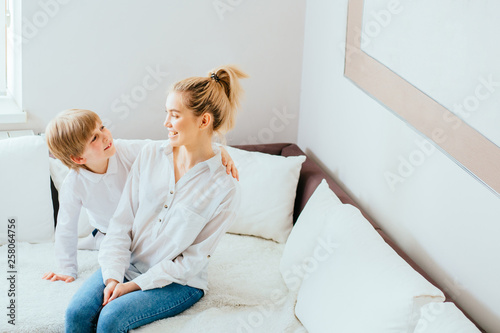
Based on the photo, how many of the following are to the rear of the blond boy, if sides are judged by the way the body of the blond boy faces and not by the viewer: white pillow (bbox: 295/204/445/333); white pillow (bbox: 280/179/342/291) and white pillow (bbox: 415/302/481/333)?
0

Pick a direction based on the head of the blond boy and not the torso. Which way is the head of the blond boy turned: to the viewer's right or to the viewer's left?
to the viewer's right

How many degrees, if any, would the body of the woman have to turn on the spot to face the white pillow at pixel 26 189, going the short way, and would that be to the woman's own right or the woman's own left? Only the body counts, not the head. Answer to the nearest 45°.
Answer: approximately 90° to the woman's own right

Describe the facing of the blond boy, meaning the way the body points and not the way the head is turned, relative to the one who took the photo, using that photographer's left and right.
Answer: facing the viewer and to the right of the viewer

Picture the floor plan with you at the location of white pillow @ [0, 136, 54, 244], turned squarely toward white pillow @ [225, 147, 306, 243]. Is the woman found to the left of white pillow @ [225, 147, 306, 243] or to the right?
right

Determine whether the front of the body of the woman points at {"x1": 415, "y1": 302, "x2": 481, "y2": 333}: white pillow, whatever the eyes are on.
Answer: no

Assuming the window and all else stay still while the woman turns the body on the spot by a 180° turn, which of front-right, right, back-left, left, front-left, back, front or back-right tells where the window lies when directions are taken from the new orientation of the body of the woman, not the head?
left

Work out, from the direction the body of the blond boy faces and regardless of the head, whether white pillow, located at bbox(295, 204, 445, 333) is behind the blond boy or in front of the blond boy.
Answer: in front

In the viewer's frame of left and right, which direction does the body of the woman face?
facing the viewer and to the left of the viewer

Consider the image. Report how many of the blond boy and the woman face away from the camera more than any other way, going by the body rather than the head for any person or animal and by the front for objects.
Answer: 0

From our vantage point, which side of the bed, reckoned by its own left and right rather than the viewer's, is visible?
front

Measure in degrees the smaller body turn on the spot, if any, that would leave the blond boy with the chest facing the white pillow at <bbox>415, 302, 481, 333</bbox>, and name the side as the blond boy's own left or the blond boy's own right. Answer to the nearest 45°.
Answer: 0° — they already face it

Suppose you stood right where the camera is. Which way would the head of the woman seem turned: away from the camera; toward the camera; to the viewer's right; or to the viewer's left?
to the viewer's left
